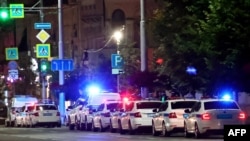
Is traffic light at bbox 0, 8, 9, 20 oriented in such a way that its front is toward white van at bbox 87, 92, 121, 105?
no

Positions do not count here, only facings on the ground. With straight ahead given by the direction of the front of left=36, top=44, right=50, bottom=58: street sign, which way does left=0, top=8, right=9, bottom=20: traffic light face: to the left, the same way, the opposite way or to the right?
the same way

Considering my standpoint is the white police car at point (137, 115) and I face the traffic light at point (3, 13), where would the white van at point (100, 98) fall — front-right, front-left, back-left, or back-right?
front-right

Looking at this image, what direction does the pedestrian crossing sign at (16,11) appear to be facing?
toward the camera

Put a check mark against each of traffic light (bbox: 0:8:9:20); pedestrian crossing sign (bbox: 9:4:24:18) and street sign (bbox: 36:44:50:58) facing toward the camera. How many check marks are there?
3

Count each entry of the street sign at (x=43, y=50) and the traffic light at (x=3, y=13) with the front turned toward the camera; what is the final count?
2

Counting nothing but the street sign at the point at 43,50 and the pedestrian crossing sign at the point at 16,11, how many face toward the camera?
2

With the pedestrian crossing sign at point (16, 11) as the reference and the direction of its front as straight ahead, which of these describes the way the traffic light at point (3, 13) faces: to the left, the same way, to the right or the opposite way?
the same way

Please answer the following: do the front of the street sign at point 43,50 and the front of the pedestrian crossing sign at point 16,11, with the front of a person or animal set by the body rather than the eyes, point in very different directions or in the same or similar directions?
same or similar directions

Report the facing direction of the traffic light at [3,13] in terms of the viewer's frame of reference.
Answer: facing the viewer

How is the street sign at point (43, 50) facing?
toward the camera

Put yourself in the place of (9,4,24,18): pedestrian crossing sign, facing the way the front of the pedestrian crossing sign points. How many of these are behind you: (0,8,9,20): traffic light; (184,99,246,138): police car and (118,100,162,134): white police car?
0
